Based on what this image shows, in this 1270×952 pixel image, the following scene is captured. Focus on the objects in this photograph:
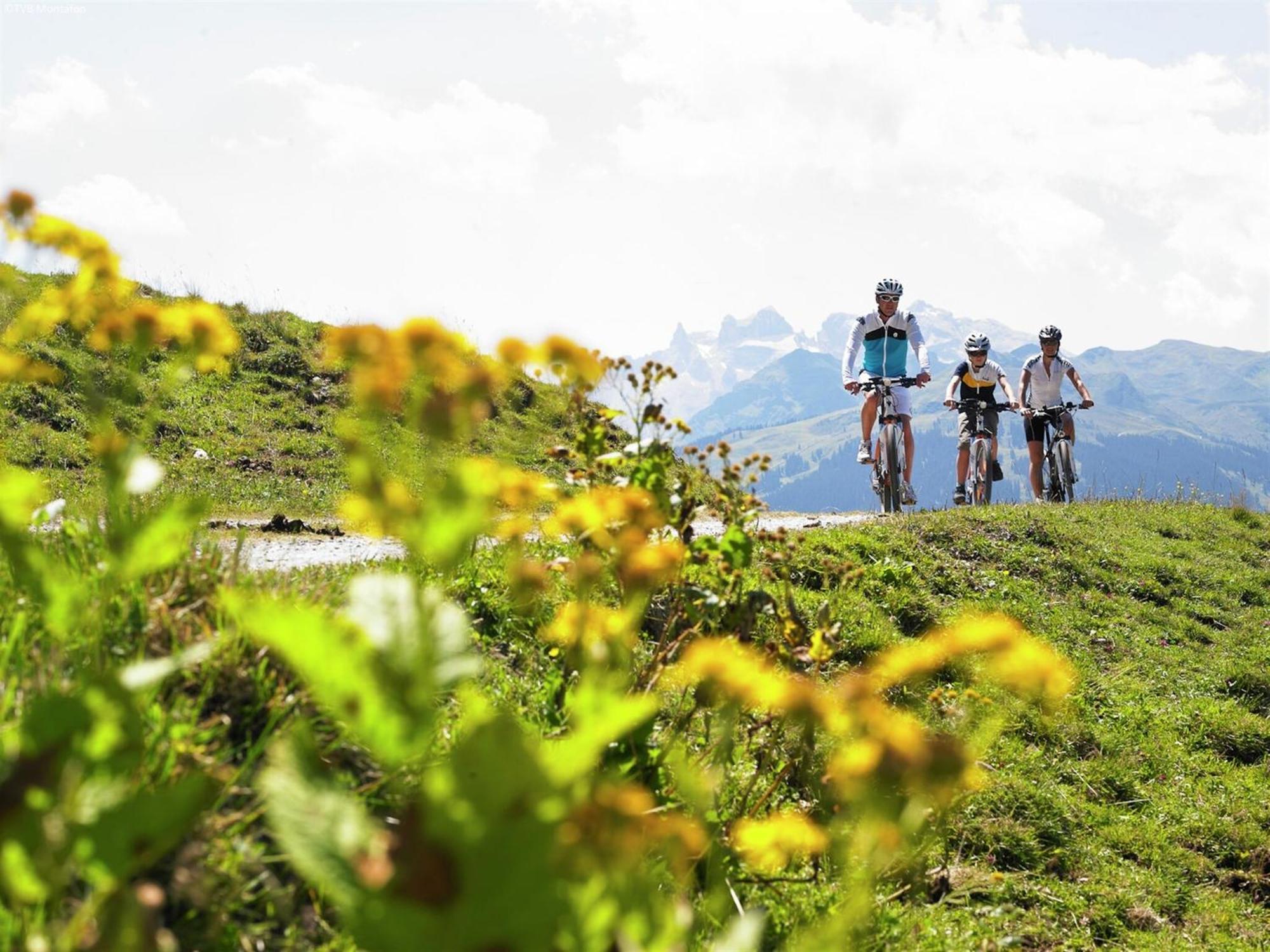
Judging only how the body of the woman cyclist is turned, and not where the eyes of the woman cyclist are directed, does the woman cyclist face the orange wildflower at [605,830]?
yes

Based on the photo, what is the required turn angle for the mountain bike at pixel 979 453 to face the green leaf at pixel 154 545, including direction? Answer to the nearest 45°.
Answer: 0° — it already faces it

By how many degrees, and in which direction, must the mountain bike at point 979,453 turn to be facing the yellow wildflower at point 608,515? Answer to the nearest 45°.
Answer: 0° — it already faces it

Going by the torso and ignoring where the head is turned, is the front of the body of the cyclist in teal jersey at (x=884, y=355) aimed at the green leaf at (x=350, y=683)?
yes

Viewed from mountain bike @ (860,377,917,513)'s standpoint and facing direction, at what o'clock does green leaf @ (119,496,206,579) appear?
The green leaf is roughly at 12 o'clock from the mountain bike.
